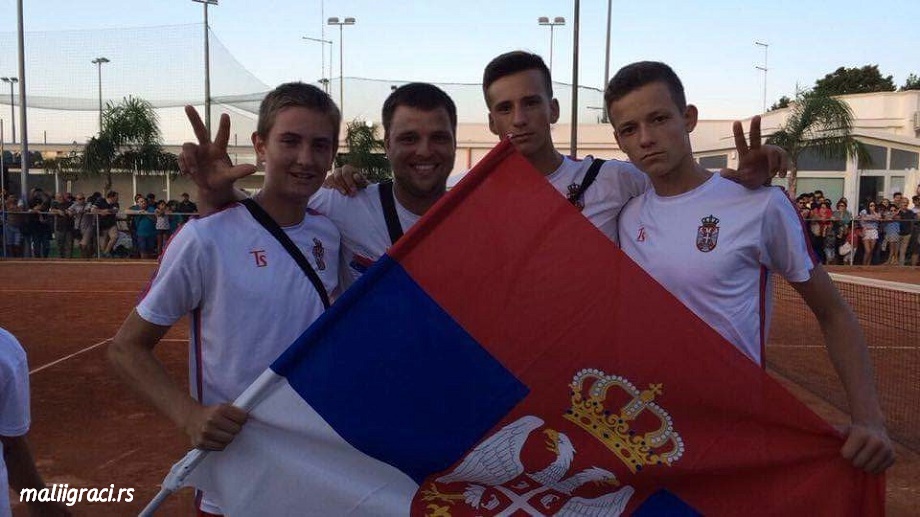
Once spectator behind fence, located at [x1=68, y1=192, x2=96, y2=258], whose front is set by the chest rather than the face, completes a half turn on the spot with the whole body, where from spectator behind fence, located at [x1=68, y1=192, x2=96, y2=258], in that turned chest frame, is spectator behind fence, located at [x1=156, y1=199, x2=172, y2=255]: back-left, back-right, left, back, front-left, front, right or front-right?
back-right

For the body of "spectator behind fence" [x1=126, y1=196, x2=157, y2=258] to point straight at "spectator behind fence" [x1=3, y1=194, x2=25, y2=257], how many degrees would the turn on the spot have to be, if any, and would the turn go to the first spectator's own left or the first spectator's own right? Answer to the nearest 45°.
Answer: approximately 135° to the first spectator's own right

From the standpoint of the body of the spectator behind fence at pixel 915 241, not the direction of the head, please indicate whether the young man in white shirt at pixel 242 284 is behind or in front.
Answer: in front

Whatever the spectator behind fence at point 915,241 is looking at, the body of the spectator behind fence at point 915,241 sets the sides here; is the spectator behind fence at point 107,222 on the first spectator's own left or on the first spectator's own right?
on the first spectator's own right

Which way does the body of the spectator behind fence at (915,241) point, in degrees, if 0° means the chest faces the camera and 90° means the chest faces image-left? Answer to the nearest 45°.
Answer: approximately 0°

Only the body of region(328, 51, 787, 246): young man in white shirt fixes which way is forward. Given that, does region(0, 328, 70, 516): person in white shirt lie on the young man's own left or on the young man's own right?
on the young man's own right

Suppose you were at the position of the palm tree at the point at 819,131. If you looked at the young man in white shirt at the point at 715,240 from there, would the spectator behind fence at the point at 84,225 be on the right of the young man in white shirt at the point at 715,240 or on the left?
right
